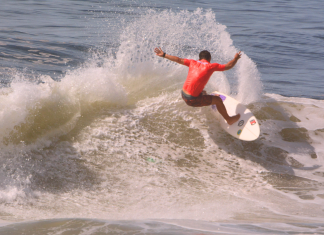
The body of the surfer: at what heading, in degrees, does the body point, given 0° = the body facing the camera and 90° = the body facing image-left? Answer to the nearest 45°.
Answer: approximately 225°
